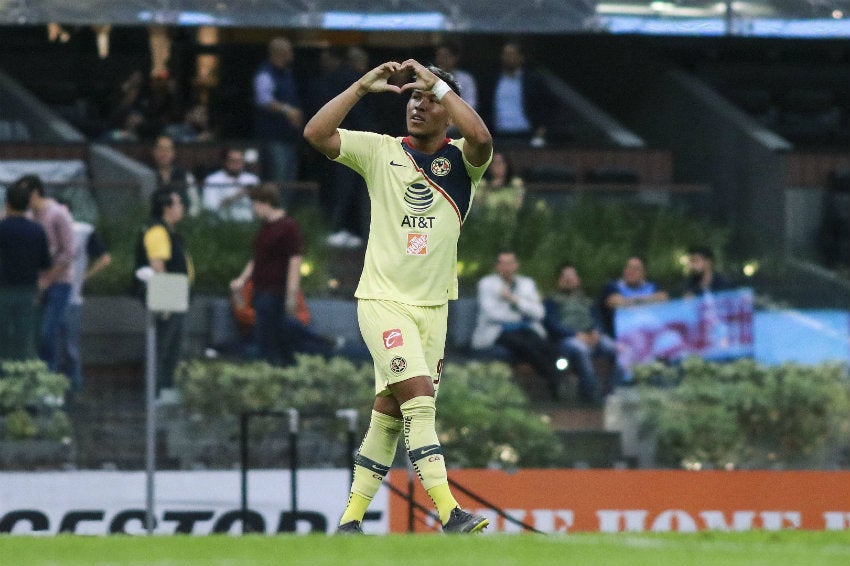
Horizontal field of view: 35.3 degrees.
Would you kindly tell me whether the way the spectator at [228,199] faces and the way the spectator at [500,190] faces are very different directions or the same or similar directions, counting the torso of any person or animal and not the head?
same or similar directions

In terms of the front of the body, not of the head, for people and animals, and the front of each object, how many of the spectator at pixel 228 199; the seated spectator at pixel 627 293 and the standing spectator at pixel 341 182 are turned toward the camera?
3

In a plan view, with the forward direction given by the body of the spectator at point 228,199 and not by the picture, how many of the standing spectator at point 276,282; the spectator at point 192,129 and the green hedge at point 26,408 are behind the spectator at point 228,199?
1

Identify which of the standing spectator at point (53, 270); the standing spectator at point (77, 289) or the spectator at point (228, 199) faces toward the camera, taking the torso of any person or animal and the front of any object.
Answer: the spectator

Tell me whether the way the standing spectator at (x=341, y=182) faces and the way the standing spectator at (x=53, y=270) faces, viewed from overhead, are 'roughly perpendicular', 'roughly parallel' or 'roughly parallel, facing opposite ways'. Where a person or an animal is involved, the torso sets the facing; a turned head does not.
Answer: roughly perpendicular

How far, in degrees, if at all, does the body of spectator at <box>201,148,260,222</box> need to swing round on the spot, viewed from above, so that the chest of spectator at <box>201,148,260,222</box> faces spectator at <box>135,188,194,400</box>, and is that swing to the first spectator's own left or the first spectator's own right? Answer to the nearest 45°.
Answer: approximately 45° to the first spectator's own right

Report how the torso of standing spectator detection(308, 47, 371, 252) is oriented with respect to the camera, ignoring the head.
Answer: toward the camera

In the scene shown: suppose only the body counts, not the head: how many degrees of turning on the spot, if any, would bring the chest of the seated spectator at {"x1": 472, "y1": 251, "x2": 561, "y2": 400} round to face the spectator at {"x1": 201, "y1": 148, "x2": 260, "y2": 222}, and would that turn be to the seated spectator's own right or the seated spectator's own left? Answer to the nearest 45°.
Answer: approximately 135° to the seated spectator's own right

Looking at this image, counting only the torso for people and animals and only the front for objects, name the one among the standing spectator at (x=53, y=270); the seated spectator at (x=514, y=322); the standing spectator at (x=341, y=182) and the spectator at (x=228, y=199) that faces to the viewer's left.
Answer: the standing spectator at (x=53, y=270)

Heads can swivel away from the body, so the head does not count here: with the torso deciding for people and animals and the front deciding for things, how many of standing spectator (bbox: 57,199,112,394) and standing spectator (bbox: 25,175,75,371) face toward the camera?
0

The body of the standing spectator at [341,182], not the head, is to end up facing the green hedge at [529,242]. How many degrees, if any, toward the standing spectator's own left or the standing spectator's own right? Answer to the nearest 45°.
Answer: approximately 45° to the standing spectator's own left

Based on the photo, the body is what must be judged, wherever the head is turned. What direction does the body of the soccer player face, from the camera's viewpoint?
toward the camera

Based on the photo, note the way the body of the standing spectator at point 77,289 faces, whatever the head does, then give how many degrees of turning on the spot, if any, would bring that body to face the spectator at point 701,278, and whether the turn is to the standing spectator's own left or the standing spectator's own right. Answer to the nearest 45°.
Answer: approximately 180°

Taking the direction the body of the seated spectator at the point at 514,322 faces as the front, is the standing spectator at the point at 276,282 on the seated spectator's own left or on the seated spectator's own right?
on the seated spectator's own right
